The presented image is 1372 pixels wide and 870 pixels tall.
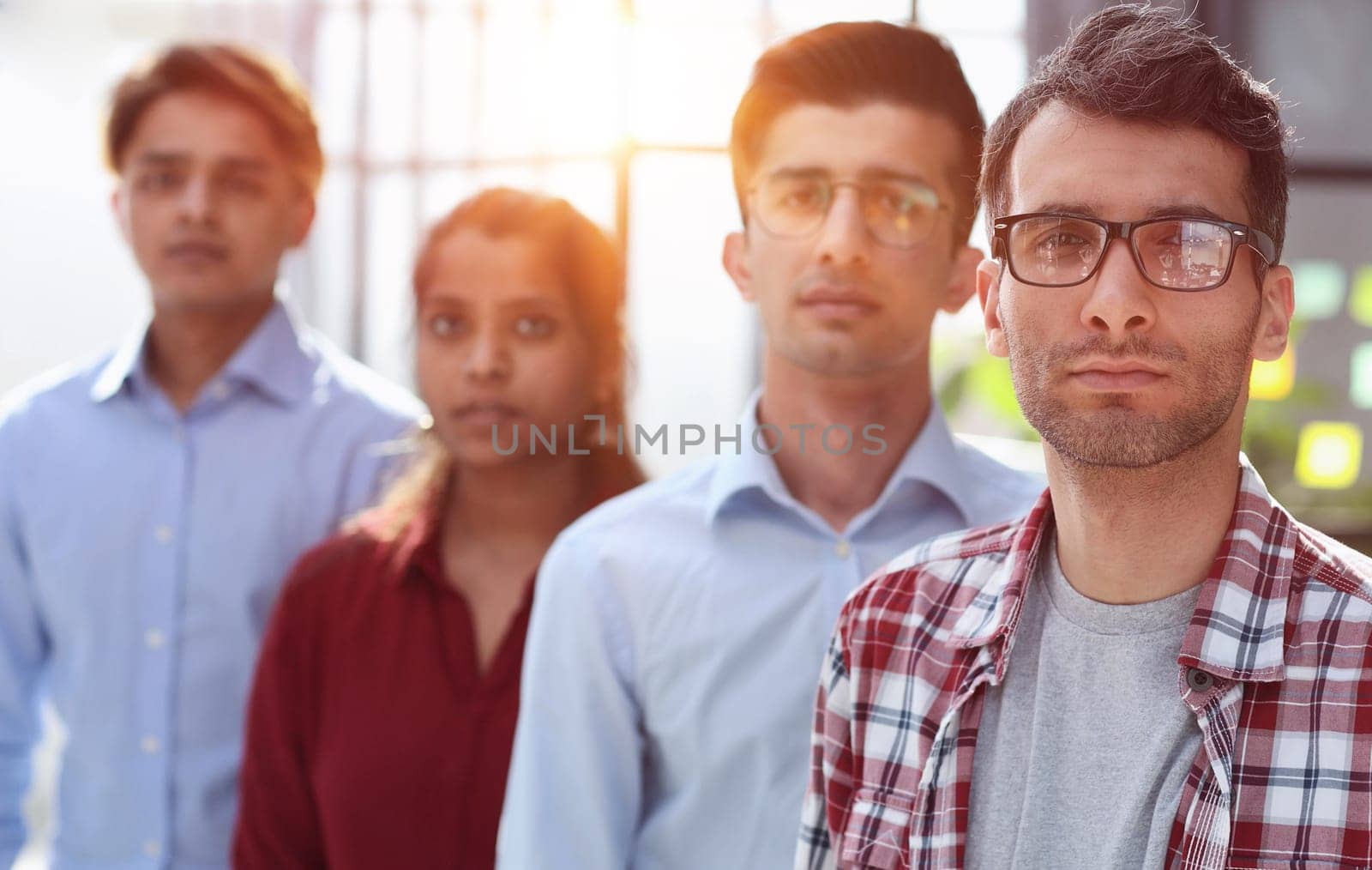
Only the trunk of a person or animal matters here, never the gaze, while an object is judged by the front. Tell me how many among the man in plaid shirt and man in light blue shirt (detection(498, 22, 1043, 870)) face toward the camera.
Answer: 2

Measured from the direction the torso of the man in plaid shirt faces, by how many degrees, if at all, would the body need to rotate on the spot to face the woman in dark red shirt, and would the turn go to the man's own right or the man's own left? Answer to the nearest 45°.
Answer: approximately 135° to the man's own right

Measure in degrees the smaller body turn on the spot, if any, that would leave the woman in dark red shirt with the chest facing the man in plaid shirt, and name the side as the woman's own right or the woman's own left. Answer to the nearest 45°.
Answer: approximately 45° to the woman's own left

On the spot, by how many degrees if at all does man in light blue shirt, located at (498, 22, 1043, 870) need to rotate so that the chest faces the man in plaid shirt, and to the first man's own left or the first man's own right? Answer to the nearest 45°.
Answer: approximately 45° to the first man's own left

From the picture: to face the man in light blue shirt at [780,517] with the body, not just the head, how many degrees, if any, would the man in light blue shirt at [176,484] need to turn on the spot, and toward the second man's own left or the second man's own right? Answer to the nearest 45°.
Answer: approximately 45° to the second man's own left

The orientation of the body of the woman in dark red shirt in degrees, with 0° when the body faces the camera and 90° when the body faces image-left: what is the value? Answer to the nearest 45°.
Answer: approximately 0°

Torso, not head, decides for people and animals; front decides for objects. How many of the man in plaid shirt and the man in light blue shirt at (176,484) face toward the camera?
2

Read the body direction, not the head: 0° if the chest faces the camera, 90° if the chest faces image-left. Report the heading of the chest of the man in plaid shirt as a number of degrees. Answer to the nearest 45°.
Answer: approximately 0°
